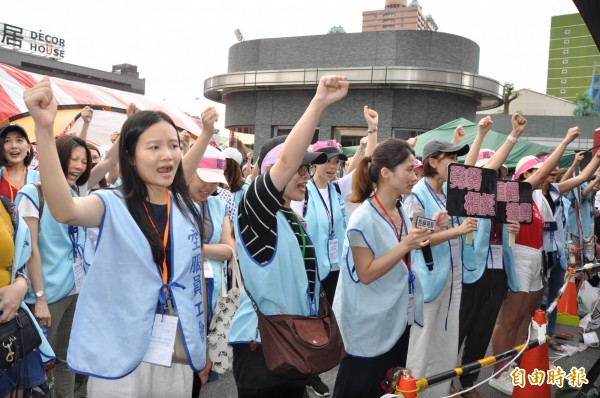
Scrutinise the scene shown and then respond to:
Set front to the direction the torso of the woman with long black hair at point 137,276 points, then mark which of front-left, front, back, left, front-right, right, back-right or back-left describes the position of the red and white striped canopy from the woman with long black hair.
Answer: back-left

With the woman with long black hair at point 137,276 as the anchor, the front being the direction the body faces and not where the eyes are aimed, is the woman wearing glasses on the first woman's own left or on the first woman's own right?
on the first woman's own left

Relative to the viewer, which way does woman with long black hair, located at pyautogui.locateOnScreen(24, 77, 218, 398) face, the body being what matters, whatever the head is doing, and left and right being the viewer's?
facing the viewer and to the right of the viewer

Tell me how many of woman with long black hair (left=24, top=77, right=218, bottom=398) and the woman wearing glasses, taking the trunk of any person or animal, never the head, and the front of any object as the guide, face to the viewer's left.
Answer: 0

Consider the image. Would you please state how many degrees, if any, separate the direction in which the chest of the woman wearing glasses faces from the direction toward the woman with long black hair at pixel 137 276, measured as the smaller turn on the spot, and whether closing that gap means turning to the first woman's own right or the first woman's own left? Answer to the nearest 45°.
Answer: approximately 135° to the first woman's own right
